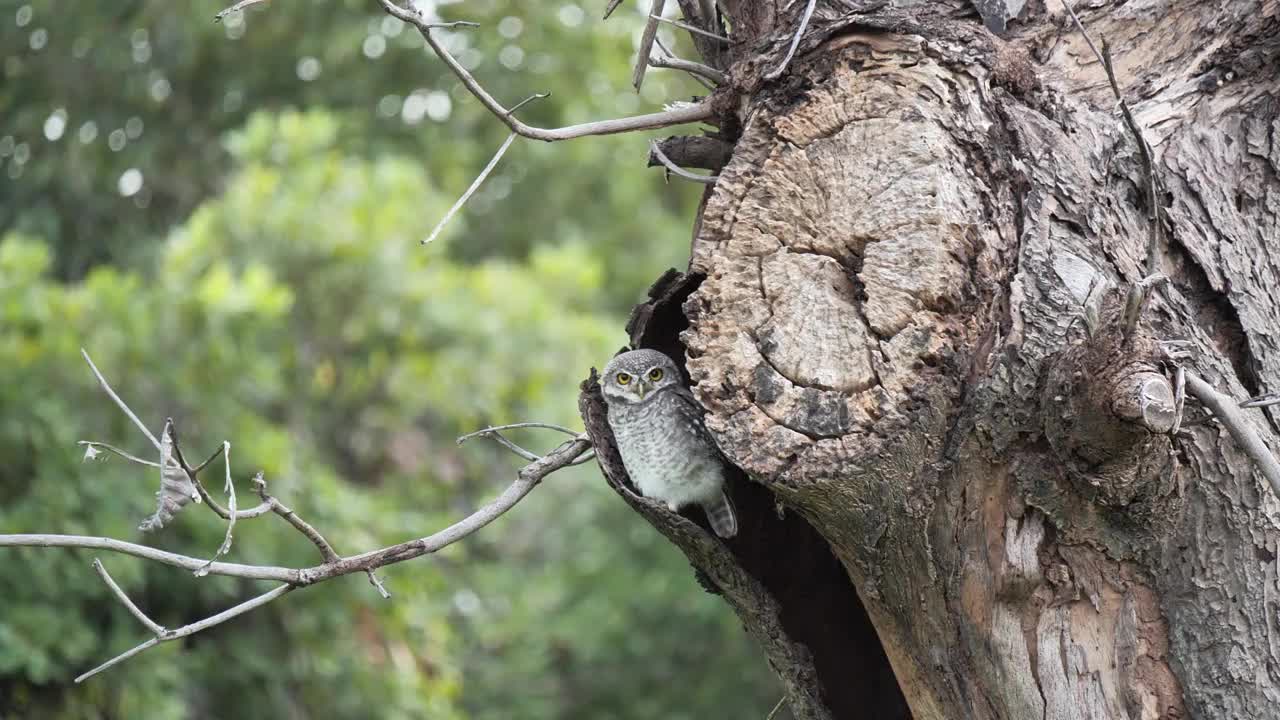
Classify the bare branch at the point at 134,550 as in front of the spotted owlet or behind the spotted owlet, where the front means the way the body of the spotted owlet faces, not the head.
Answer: in front

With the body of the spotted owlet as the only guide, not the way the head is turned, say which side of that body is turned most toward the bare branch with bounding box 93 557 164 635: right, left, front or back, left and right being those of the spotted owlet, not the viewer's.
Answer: front

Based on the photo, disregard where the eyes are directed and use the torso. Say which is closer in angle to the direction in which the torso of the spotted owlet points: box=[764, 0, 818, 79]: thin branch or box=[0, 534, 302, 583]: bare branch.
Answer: the bare branch

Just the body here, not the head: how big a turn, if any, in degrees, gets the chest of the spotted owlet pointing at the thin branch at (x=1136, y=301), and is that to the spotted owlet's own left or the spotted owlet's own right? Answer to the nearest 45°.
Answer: approximately 90° to the spotted owlet's own left

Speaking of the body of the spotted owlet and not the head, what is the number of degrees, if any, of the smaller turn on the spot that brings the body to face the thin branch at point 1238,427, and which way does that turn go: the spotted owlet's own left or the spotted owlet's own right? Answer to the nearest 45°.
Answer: approximately 90° to the spotted owlet's own left

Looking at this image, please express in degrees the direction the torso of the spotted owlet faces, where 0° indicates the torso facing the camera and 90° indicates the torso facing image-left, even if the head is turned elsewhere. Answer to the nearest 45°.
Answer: approximately 45°

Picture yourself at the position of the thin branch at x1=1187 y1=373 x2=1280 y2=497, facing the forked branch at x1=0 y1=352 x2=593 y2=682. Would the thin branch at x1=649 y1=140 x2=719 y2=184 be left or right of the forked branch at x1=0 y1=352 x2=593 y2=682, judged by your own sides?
right

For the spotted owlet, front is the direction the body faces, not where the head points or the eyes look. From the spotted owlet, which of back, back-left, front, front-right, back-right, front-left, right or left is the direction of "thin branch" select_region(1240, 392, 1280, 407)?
left

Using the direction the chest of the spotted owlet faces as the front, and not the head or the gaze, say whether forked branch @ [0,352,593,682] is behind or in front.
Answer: in front
